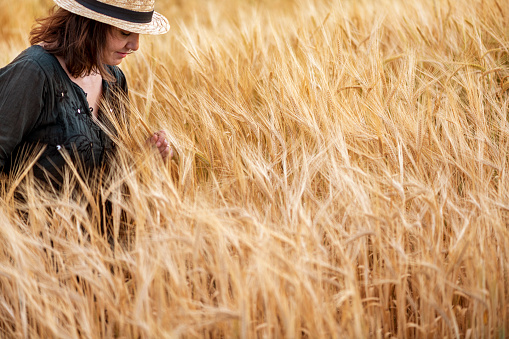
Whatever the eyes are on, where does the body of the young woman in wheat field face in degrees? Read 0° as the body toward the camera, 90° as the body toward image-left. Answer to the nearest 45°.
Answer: approximately 315°

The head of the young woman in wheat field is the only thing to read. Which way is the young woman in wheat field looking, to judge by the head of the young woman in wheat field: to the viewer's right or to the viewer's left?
to the viewer's right
